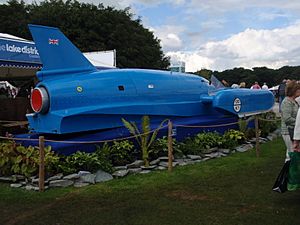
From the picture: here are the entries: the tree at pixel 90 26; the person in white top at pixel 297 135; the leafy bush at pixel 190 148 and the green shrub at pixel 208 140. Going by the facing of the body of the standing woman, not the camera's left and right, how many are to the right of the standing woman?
1
